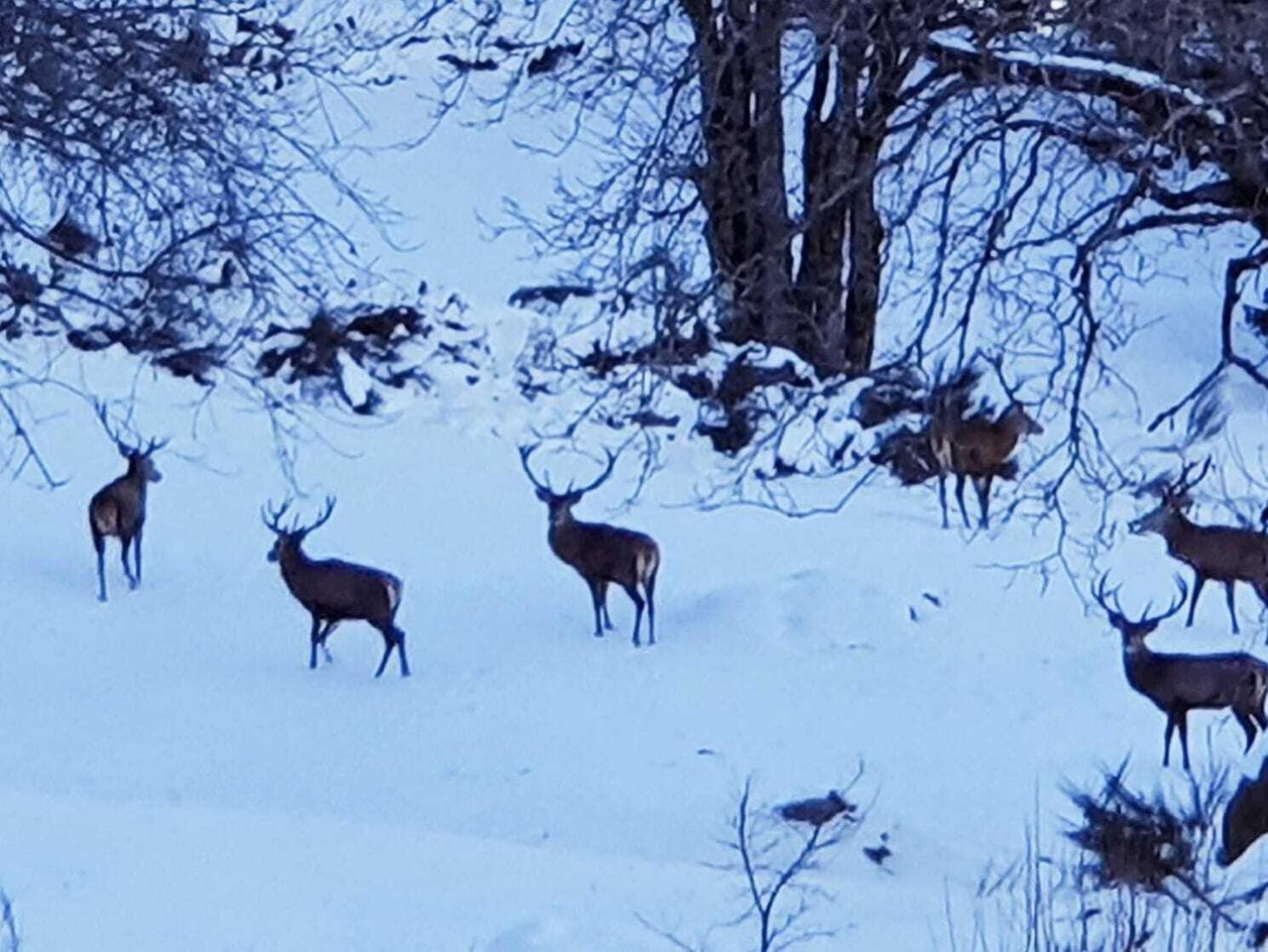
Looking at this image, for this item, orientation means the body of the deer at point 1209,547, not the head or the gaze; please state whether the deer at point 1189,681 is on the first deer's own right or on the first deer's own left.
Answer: on the first deer's own left

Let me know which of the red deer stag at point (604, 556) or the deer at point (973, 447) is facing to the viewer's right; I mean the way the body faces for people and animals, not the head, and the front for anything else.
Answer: the deer

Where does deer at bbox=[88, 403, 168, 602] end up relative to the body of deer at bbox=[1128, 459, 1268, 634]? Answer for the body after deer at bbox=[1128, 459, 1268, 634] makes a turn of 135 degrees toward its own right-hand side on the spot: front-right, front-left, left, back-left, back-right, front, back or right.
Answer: back-left

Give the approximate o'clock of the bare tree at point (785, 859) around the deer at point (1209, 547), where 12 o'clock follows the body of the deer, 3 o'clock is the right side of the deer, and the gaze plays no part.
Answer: The bare tree is roughly at 10 o'clock from the deer.

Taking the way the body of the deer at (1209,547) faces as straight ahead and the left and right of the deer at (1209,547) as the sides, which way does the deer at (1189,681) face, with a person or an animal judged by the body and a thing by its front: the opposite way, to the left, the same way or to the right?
the same way

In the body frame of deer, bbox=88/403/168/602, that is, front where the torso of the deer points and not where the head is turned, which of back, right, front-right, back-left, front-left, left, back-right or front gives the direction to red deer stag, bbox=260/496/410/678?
right

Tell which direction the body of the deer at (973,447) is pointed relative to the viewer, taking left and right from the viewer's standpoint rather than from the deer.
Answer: facing to the right of the viewer

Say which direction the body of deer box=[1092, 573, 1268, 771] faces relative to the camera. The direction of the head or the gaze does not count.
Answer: to the viewer's left

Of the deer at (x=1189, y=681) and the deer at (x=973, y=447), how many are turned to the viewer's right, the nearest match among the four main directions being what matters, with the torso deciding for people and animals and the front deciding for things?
1

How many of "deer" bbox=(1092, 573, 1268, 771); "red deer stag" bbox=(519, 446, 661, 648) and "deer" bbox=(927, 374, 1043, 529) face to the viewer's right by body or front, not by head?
1

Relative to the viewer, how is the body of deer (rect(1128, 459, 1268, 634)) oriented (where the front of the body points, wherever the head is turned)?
to the viewer's left

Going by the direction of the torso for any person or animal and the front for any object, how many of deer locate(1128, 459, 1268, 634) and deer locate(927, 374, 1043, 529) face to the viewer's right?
1

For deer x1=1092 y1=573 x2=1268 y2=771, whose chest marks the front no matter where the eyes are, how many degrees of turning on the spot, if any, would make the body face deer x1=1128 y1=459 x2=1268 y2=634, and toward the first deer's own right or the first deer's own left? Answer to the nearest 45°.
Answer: approximately 90° to the first deer's own right

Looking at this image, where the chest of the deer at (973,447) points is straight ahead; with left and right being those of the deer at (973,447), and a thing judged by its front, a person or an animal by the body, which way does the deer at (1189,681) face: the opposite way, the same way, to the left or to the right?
the opposite way
